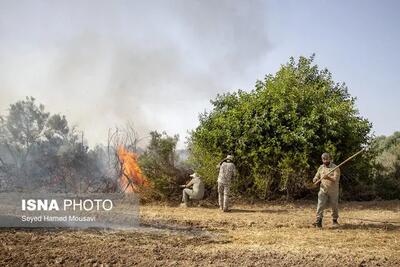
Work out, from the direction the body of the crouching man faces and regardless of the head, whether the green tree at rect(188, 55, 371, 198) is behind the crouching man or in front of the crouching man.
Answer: behind

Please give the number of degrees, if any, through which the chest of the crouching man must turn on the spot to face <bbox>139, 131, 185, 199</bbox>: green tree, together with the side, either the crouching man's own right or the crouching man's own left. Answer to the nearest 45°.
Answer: approximately 45° to the crouching man's own right

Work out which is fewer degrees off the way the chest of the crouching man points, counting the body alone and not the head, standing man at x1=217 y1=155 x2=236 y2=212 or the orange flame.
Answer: the orange flame

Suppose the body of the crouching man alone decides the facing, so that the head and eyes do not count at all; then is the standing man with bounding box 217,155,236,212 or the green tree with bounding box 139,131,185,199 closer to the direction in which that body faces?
the green tree

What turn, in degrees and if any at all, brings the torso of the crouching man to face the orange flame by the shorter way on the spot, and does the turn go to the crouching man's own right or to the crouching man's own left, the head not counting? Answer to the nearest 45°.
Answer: approximately 45° to the crouching man's own right

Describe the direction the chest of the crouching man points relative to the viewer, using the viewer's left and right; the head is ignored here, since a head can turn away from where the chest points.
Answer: facing to the left of the viewer

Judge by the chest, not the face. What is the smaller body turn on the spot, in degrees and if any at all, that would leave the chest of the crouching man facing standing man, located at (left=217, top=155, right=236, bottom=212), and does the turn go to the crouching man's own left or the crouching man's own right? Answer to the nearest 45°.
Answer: approximately 135° to the crouching man's own left
